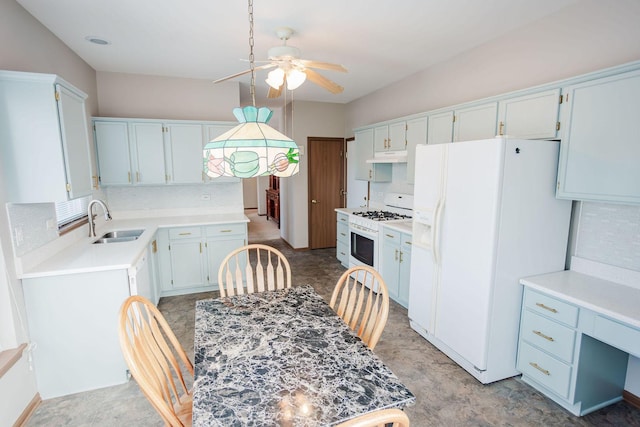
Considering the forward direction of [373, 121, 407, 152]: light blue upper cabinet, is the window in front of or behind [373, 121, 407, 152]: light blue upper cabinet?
in front

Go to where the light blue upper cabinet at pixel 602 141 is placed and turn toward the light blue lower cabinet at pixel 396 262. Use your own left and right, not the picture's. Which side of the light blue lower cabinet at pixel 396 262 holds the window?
left

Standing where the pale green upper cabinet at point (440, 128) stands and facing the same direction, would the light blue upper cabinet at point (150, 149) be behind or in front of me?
in front

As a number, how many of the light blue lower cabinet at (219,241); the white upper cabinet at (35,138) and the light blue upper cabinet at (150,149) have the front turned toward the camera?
2

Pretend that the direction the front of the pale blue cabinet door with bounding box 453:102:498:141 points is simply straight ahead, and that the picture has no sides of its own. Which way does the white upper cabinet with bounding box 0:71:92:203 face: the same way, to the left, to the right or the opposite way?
the opposite way

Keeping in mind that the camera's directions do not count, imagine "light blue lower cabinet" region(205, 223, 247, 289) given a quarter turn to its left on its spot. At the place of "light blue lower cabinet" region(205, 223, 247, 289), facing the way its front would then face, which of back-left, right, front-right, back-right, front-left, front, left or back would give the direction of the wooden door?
front-left

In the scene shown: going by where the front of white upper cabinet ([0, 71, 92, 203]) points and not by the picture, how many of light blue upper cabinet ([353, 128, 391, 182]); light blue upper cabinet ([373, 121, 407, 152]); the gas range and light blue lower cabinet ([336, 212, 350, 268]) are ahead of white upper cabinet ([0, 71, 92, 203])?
4

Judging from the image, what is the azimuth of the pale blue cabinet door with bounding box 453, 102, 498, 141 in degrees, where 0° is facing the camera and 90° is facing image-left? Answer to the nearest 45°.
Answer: approximately 45°

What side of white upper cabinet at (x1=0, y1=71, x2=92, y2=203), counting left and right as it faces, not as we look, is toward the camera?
right

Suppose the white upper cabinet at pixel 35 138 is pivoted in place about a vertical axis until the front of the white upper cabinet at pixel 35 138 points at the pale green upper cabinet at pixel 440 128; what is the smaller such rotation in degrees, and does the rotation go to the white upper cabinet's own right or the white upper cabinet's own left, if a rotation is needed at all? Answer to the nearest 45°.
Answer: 0° — it already faces it

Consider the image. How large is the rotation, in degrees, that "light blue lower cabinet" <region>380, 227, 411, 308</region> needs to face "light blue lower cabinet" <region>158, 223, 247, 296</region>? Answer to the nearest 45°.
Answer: approximately 45° to its right

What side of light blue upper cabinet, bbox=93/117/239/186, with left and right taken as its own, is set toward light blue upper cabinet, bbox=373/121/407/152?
left
